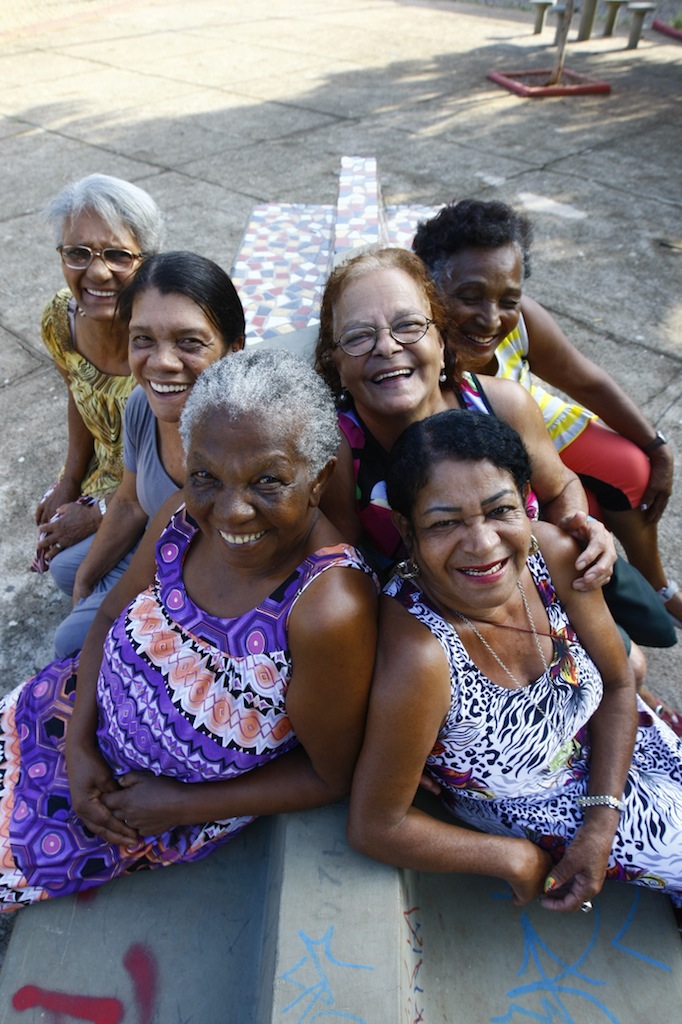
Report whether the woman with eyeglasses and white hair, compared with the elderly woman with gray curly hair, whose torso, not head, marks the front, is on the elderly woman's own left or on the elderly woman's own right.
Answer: on the elderly woman's own right

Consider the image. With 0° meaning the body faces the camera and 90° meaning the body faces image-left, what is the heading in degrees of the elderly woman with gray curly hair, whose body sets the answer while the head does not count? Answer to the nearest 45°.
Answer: approximately 45°
